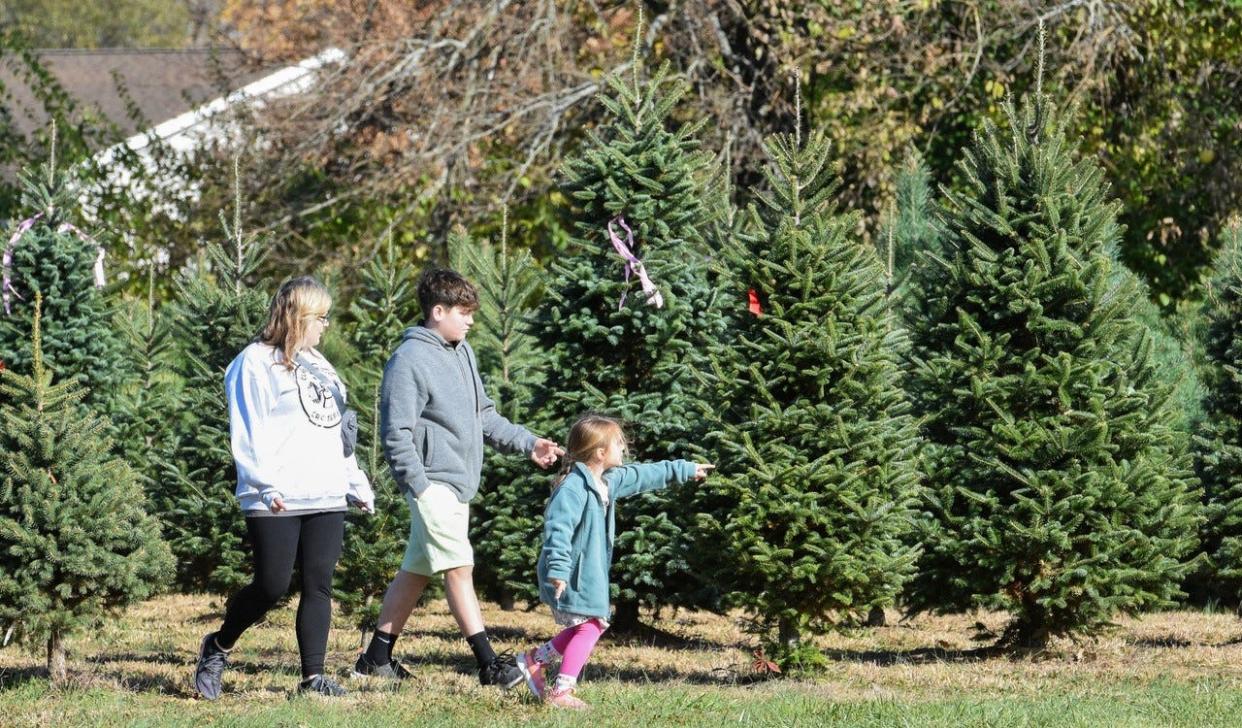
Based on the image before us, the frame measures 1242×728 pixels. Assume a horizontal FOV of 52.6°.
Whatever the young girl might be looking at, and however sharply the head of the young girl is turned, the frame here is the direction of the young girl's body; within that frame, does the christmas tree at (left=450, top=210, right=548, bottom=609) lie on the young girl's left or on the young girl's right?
on the young girl's left

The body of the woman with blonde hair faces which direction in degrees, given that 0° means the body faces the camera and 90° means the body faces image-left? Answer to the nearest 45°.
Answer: approximately 315°

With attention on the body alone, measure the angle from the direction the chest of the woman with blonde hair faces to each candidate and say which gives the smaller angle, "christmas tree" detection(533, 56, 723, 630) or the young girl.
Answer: the young girl

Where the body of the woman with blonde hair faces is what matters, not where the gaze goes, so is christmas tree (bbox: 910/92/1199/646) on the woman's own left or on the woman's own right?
on the woman's own left

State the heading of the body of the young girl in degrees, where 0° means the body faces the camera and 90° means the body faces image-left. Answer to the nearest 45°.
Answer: approximately 270°

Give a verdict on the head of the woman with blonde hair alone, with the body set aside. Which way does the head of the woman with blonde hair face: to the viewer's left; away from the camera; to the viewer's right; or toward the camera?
to the viewer's right

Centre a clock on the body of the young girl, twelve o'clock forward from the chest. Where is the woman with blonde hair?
The woman with blonde hair is roughly at 6 o'clock from the young girl.

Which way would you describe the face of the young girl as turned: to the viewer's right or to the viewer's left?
to the viewer's right

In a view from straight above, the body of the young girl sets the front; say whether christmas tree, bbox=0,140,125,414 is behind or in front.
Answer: behind

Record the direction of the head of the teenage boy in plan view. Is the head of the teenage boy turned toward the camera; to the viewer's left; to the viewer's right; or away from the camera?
to the viewer's right
